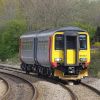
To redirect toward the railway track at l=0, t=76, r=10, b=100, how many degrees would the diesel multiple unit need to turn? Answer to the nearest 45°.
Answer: approximately 90° to its right

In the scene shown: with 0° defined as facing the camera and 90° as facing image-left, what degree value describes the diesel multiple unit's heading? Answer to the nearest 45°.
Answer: approximately 315°
